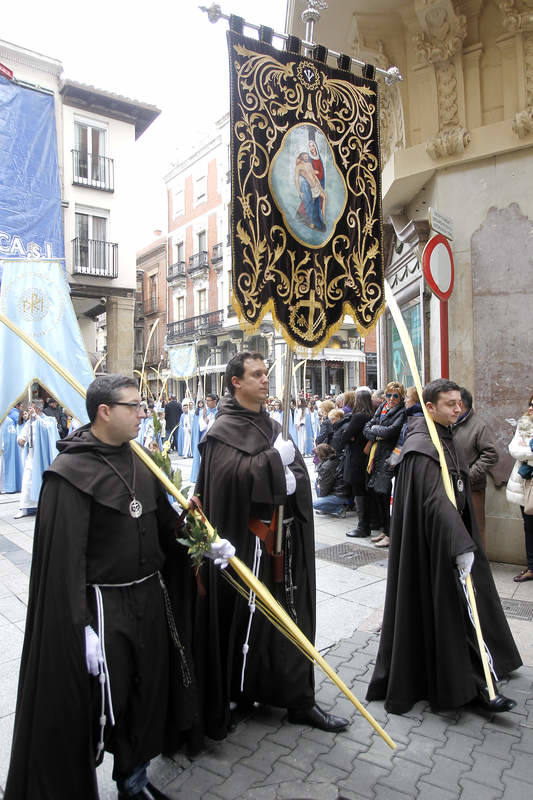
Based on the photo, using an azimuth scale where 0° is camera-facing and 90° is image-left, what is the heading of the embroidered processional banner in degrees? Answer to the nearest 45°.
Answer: approximately 315°

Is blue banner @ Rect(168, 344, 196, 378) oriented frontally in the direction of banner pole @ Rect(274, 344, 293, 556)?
yes

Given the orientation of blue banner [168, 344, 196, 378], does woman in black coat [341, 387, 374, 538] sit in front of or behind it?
in front

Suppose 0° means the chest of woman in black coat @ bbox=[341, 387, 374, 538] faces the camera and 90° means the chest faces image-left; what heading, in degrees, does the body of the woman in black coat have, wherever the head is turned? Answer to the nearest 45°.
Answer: approximately 90°

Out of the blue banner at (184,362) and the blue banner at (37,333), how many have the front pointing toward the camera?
2

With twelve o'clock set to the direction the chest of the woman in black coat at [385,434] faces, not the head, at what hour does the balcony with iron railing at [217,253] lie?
The balcony with iron railing is roughly at 4 o'clock from the woman in black coat.

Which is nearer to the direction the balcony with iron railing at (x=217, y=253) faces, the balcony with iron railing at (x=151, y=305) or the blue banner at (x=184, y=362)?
the blue banner

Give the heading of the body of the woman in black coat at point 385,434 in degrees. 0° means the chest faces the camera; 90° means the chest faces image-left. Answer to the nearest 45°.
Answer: approximately 45°
